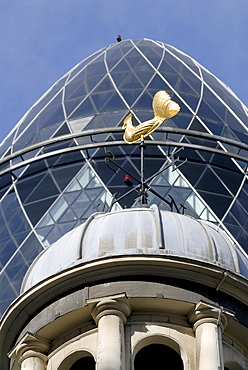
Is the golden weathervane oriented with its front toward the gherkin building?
no

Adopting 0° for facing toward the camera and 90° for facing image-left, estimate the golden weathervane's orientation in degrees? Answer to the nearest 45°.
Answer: approximately 90°
